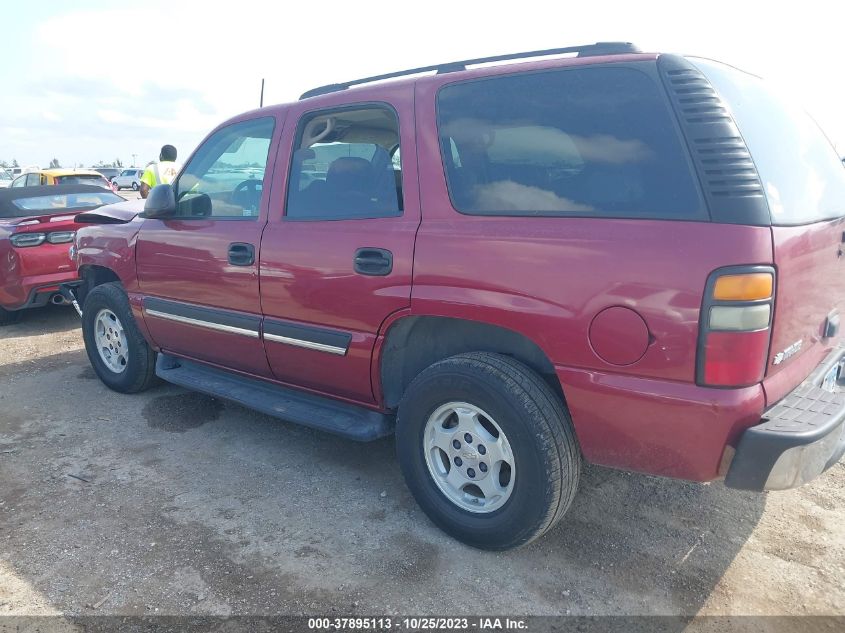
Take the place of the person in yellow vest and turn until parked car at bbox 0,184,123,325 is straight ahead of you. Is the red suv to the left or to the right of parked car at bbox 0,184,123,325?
left

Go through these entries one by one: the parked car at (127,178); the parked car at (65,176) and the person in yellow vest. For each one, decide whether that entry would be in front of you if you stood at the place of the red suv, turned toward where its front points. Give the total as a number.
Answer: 3

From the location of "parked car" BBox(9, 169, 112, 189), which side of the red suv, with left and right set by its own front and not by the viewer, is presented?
front

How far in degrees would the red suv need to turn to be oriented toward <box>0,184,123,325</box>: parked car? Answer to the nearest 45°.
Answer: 0° — it already faces it

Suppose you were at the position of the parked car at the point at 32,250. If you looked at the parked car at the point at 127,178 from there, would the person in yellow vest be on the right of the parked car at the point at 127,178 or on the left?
right

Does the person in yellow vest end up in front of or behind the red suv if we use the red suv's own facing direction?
in front

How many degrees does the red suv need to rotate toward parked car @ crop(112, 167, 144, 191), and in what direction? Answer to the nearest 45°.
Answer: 0° — it already faces it

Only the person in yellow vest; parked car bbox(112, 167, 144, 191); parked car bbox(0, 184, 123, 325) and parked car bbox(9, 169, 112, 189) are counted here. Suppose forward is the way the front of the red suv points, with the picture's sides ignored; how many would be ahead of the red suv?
4

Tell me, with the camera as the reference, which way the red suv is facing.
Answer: facing away from the viewer and to the left of the viewer
